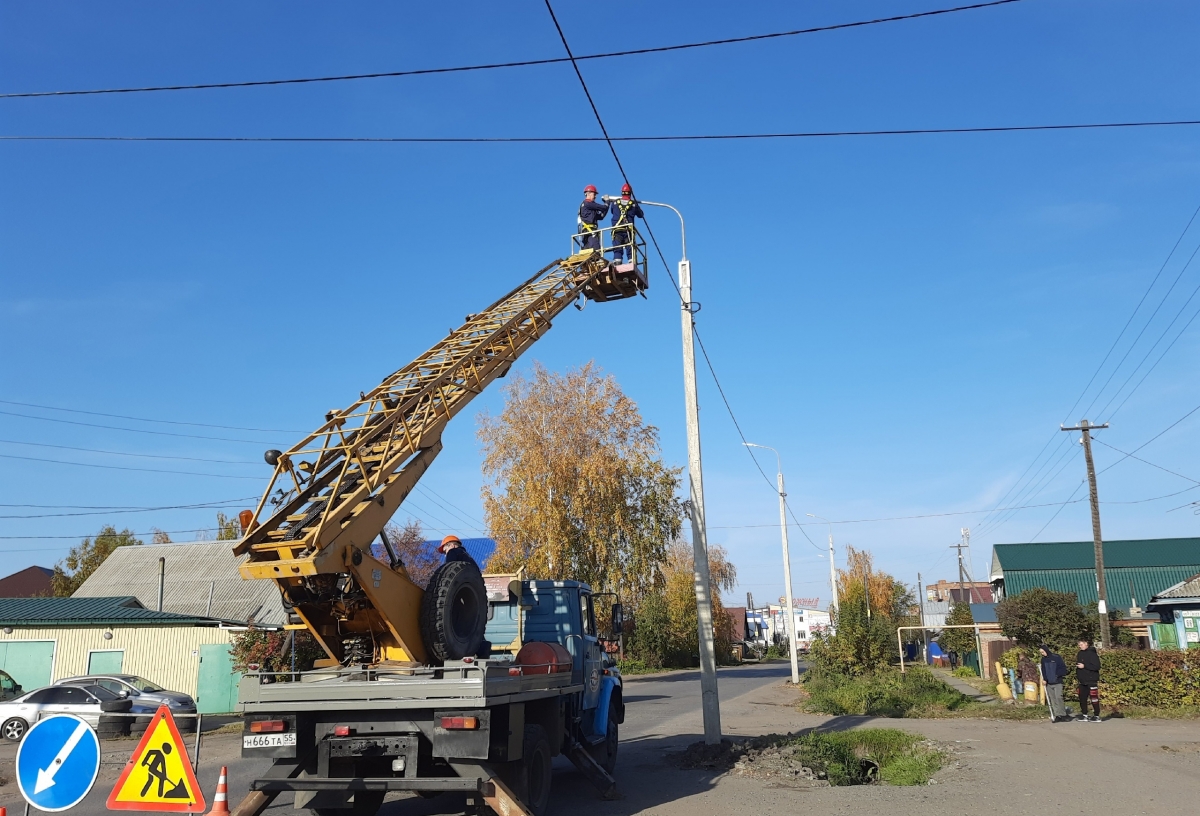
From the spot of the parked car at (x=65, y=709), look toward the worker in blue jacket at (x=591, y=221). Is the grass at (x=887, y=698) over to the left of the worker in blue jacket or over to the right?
left

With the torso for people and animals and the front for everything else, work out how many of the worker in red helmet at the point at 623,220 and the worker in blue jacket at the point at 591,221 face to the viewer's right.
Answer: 1

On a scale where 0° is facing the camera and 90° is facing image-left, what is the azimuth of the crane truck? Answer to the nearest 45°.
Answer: approximately 225°

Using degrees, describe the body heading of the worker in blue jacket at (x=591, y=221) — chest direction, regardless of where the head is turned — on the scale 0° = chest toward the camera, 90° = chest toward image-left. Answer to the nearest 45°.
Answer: approximately 270°
